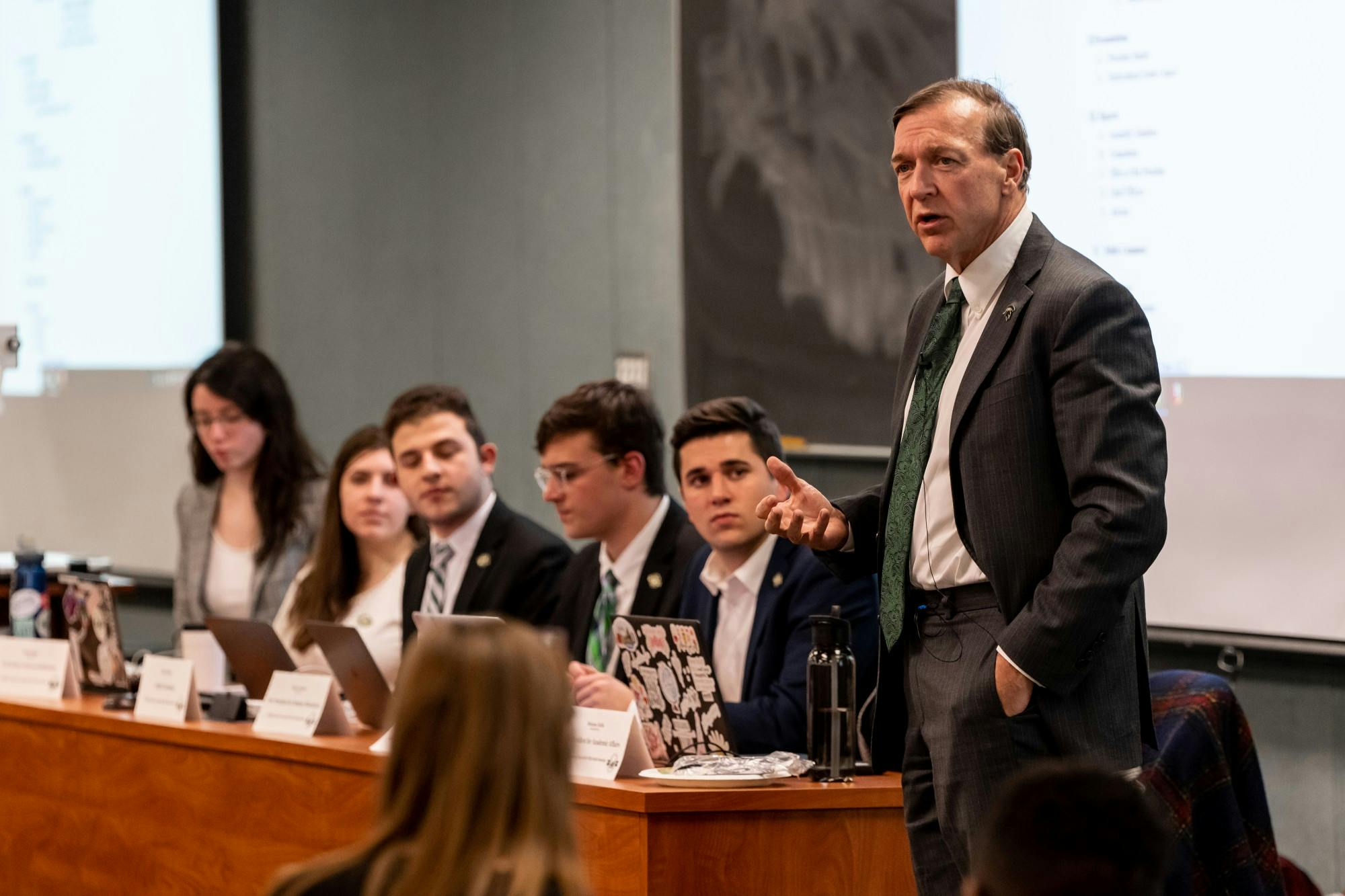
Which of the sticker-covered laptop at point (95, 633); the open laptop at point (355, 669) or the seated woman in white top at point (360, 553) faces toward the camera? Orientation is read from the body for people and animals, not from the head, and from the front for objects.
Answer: the seated woman in white top

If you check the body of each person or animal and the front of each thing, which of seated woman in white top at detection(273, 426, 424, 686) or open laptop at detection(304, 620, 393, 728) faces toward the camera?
the seated woman in white top

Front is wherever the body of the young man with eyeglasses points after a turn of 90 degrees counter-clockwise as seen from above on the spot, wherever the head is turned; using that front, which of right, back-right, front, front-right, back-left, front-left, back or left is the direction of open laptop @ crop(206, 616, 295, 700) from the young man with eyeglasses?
back-right

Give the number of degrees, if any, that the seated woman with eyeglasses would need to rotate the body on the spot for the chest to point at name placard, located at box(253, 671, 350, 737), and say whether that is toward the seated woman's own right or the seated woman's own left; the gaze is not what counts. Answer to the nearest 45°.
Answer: approximately 45° to the seated woman's own left

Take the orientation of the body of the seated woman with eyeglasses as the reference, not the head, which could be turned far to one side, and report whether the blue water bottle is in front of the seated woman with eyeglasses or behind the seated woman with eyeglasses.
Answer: in front

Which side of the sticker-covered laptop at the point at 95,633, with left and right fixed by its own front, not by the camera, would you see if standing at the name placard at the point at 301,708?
right

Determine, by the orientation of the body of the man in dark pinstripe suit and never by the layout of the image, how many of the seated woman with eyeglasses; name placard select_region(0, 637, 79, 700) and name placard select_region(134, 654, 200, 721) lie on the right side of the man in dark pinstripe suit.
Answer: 3

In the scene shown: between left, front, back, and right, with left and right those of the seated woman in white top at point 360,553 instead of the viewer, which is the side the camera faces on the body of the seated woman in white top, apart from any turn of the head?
front

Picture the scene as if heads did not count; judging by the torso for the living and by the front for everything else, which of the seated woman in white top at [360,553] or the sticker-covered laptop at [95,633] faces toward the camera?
the seated woman in white top

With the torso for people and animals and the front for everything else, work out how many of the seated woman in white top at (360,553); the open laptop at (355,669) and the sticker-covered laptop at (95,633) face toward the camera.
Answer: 1

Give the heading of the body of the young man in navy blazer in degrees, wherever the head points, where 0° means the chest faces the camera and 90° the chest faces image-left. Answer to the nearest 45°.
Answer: approximately 45°

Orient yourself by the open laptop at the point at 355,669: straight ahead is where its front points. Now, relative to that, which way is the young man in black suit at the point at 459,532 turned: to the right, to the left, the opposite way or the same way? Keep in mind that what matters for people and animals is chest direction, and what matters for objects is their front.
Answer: the opposite way

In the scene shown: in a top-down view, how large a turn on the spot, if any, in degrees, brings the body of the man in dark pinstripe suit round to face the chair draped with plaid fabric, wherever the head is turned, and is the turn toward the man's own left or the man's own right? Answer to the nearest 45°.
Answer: approximately 180°

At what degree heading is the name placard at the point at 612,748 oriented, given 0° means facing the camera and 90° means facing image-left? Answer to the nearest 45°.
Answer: approximately 45°

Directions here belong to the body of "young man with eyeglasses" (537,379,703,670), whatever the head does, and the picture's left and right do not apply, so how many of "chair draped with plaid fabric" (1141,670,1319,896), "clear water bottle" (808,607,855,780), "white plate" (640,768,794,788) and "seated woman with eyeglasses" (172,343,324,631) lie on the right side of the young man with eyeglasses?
1

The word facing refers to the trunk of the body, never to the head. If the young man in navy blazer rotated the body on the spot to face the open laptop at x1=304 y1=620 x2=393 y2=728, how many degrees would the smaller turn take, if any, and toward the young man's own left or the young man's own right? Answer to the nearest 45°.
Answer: approximately 45° to the young man's own right

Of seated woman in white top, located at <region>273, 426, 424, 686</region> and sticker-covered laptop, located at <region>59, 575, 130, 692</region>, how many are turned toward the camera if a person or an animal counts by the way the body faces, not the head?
1

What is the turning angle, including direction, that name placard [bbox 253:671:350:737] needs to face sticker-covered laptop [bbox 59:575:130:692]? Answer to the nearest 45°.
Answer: approximately 90° to its right

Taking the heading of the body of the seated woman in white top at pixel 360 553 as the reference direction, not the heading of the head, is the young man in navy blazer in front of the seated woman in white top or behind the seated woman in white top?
in front

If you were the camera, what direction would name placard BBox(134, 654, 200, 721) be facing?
facing the viewer and to the left of the viewer
